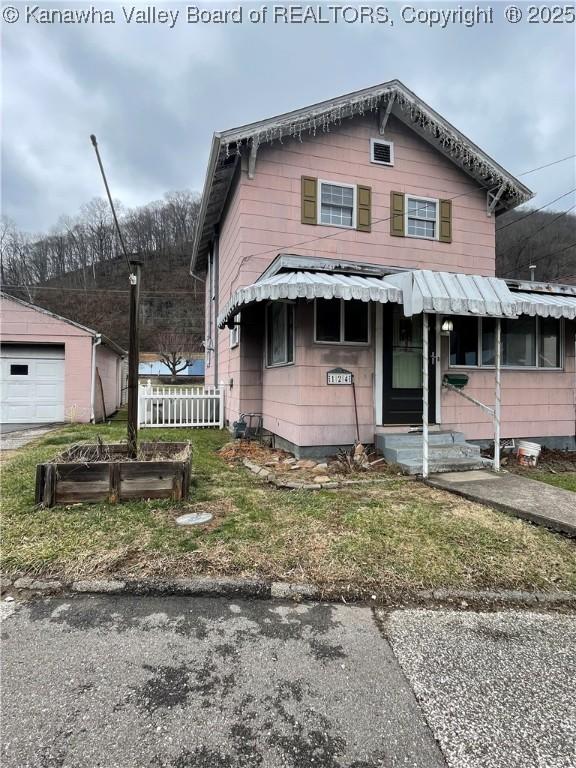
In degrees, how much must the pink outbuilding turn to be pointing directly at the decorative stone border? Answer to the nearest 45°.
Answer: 0° — it already faces it

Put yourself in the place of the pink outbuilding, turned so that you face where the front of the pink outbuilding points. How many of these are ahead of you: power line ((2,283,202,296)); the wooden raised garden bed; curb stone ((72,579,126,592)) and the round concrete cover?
3

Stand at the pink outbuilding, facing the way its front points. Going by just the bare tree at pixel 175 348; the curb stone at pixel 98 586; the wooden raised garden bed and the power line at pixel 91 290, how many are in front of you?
2

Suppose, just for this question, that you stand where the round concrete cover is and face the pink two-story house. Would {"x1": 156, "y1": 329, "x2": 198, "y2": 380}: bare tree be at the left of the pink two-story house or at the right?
left

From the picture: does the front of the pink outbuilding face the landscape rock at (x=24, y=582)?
yes

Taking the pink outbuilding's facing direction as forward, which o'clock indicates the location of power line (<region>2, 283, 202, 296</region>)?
The power line is roughly at 6 o'clock from the pink outbuilding.

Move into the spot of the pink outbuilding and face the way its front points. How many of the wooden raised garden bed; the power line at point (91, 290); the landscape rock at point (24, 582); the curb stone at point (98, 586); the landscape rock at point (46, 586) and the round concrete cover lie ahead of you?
5

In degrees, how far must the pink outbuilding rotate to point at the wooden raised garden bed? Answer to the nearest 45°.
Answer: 0° — it already faces it

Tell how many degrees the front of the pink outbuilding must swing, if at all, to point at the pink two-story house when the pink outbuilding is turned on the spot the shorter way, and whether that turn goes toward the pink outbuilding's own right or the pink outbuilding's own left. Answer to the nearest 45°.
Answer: approximately 45° to the pink outbuilding's own left

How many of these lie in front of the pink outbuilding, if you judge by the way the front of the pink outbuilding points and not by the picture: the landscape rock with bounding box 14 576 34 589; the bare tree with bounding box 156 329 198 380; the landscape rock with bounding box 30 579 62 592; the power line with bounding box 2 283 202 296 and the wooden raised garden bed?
3

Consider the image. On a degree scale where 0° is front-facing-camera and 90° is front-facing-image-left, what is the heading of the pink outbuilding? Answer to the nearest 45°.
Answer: approximately 0°

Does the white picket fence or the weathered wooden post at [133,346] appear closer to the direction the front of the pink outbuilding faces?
the weathered wooden post
